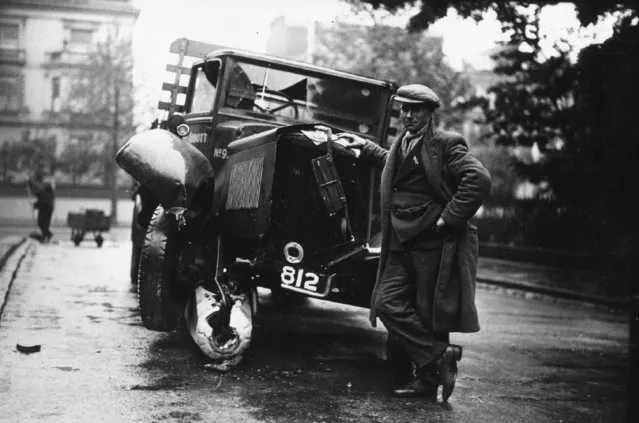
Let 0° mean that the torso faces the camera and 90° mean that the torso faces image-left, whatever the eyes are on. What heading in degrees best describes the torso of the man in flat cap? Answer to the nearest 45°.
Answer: approximately 45°

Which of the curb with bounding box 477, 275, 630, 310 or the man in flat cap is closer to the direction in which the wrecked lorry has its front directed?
the man in flat cap

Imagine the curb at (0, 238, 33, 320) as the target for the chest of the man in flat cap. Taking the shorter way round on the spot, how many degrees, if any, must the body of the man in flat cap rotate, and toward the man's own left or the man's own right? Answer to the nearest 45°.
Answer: approximately 90° to the man's own right

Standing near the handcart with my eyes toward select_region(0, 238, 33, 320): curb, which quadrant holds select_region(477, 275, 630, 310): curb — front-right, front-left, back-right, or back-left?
front-left

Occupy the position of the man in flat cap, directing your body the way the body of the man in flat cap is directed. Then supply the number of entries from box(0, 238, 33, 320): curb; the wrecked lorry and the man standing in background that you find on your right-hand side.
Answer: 3

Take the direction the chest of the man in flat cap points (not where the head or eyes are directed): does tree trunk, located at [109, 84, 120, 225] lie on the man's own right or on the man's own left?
on the man's own right

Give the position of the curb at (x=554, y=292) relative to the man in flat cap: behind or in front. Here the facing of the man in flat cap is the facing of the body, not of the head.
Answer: behind

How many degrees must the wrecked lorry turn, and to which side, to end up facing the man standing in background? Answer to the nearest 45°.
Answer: approximately 135° to its left

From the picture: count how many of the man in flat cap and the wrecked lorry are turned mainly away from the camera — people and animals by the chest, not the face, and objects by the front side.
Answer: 0

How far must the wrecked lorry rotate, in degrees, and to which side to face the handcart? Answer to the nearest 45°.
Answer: approximately 135° to its left

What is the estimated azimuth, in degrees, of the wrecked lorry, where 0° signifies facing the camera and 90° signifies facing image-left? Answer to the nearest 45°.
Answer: approximately 315°

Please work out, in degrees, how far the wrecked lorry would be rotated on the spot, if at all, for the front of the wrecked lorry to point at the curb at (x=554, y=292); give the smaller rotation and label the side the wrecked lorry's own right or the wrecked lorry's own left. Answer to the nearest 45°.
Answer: approximately 90° to the wrecked lorry's own left
